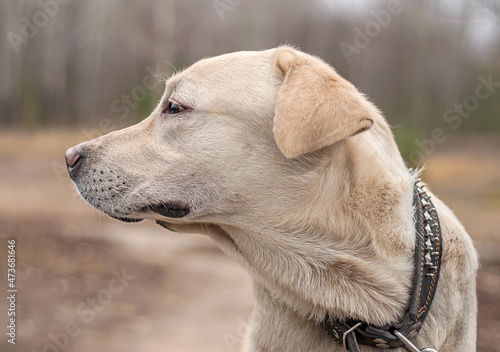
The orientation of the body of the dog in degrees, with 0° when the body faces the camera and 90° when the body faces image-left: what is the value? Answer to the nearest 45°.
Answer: approximately 90°
